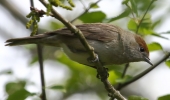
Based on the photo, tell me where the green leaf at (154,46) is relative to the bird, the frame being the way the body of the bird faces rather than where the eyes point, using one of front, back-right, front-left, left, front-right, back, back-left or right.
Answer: front

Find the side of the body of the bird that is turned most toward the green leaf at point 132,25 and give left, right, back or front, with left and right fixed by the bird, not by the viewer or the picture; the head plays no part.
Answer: left

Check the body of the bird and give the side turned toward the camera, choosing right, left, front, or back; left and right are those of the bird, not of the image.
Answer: right

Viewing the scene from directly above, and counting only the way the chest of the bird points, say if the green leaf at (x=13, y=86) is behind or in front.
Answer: behind
